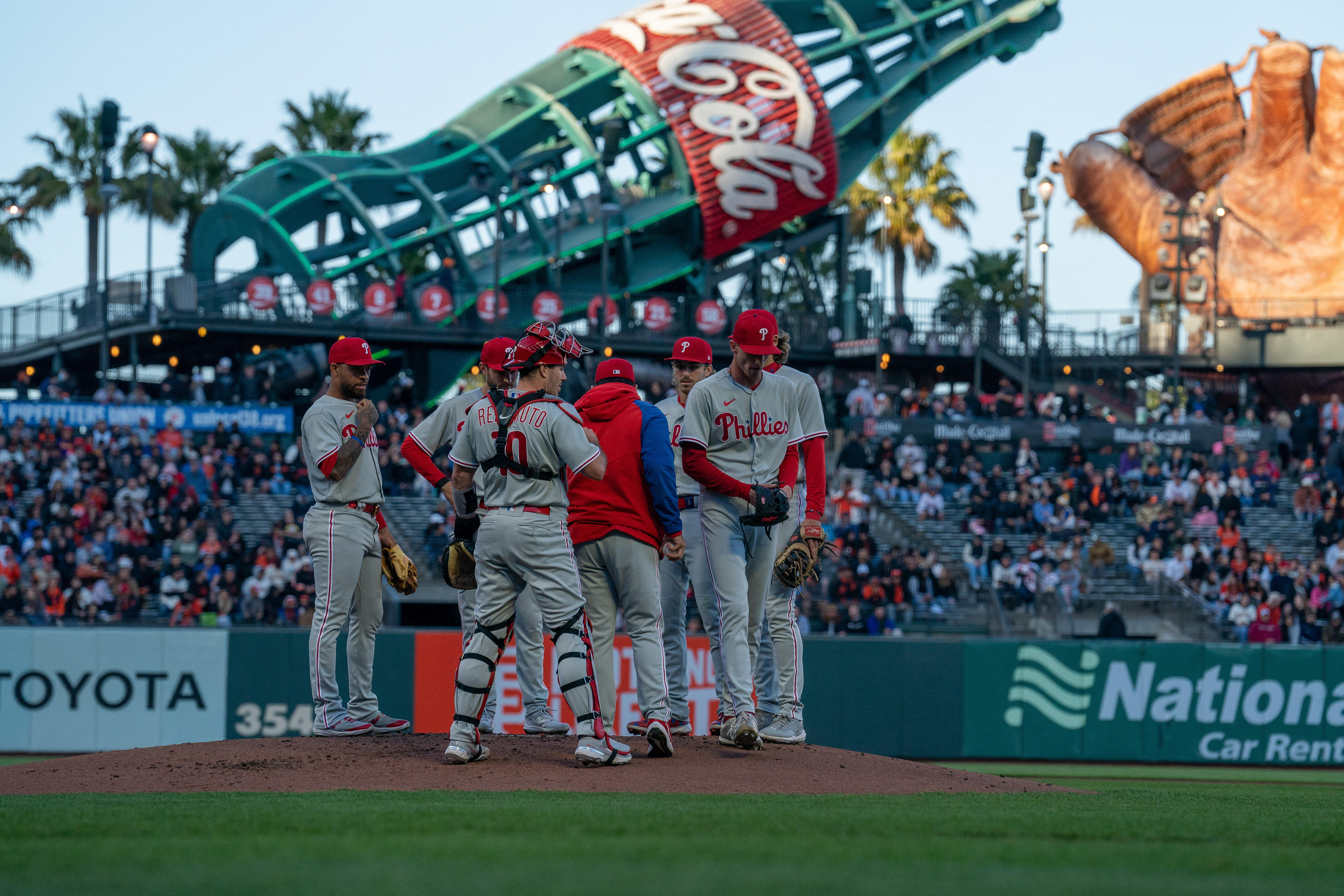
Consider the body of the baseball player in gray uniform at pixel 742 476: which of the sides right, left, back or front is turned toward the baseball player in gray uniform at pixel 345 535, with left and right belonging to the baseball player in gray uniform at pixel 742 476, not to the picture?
right

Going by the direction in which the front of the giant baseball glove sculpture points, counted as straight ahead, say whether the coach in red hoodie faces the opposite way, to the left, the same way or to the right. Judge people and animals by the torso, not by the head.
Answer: the opposite way

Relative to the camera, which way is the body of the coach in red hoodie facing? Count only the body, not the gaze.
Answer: away from the camera

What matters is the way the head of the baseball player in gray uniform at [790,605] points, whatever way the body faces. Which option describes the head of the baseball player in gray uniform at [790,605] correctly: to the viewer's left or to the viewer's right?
to the viewer's left

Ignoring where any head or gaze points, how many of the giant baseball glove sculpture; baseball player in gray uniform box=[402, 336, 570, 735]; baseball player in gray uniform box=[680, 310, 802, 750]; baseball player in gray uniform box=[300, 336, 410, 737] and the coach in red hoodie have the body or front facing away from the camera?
1

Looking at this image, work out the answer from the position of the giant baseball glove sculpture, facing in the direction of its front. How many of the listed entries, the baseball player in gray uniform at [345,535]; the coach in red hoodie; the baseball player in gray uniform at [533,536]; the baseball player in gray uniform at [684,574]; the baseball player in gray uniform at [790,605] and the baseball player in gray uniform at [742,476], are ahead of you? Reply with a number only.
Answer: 6

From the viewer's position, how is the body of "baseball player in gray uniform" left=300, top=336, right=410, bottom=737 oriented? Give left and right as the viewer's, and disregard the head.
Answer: facing the viewer and to the right of the viewer

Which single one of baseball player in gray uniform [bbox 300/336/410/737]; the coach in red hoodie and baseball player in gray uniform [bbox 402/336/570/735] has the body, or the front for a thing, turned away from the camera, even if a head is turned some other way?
the coach in red hoodie

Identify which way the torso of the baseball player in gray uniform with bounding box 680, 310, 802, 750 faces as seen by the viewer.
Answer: toward the camera

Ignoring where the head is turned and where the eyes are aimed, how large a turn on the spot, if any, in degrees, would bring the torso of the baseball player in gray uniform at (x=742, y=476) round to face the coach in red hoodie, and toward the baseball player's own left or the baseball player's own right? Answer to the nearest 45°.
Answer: approximately 45° to the baseball player's own right

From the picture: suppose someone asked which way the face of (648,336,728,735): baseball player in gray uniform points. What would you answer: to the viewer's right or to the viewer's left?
to the viewer's left

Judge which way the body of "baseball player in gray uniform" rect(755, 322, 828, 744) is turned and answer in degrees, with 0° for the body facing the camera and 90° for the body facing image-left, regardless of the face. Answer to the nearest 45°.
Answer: approximately 45°

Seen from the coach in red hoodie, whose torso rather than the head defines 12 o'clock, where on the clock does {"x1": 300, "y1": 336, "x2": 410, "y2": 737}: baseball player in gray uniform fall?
The baseball player in gray uniform is roughly at 10 o'clock from the coach in red hoodie.

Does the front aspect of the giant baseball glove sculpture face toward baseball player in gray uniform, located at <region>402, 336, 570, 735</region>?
yes

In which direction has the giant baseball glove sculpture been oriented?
toward the camera

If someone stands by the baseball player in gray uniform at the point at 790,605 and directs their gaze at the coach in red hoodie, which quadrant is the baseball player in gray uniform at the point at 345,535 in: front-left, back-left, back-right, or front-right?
front-right

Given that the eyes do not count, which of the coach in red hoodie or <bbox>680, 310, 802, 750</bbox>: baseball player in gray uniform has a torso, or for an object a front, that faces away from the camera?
the coach in red hoodie

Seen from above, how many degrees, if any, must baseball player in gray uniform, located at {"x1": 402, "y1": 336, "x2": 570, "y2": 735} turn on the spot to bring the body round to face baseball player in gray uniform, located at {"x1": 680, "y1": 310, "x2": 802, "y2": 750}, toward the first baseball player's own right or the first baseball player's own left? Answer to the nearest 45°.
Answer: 0° — they already face them
